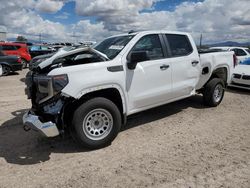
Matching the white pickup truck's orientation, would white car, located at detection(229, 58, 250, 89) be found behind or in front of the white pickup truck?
behind

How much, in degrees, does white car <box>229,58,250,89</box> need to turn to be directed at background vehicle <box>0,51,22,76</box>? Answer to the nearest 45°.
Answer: approximately 45° to its right

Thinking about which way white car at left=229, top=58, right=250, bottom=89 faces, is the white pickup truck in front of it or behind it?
in front

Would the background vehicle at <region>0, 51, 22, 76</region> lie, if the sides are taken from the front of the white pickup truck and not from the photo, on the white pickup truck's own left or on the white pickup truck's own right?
on the white pickup truck's own right

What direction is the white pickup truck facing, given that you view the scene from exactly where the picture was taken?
facing the viewer and to the left of the viewer

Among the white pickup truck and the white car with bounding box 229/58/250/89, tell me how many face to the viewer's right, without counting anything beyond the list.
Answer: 0

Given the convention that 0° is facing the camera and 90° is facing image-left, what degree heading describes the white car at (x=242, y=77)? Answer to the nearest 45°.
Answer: approximately 45°

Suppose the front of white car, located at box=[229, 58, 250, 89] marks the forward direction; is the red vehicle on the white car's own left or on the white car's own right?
on the white car's own right

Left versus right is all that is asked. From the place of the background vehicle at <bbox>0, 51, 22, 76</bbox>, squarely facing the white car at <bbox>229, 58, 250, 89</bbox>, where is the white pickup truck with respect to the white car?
right
